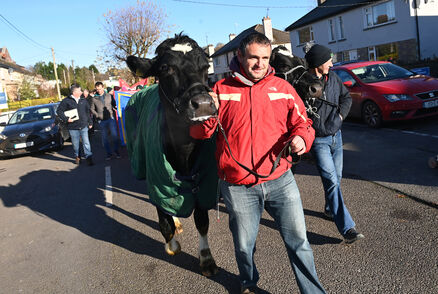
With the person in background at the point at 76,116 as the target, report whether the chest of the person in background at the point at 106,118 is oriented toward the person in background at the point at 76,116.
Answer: no

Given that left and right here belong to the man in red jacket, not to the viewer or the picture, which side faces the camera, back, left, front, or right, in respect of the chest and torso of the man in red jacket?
front

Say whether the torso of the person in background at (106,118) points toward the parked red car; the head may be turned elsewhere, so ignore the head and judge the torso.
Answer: no

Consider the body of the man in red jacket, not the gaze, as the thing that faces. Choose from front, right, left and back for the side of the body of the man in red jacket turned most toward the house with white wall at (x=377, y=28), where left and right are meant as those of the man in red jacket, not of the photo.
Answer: back

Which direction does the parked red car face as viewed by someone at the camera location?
facing the viewer and to the right of the viewer

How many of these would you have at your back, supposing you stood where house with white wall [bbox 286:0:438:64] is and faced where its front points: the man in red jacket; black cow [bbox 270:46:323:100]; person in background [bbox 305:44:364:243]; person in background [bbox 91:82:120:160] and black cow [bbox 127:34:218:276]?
0

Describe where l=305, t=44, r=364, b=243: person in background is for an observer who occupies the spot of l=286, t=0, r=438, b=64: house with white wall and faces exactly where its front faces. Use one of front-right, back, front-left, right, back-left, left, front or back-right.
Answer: front-left

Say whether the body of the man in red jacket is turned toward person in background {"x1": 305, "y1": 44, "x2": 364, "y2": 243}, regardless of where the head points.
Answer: no

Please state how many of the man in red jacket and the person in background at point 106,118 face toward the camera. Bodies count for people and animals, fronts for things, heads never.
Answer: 2

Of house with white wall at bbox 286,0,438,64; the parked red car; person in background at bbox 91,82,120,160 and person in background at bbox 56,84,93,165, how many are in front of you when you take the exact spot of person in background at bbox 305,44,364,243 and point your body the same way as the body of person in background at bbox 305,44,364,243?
0

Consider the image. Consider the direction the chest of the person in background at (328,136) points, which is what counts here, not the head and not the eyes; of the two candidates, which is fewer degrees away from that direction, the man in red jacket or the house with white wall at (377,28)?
the man in red jacket

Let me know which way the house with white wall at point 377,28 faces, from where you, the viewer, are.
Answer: facing the viewer and to the left of the viewer

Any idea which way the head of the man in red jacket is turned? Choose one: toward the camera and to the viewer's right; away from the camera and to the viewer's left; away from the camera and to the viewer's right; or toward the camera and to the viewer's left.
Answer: toward the camera and to the viewer's right

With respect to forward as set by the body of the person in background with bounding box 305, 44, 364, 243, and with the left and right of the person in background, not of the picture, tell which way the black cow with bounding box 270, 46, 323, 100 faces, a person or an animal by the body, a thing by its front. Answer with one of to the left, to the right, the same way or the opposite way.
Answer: the same way
